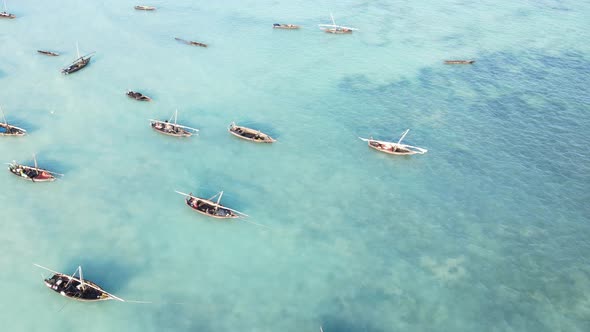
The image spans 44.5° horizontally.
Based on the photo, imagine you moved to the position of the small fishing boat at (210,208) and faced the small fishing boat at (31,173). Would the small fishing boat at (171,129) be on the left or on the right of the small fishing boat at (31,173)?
right

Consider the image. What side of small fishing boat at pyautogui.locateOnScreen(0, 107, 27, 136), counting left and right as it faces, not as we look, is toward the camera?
right

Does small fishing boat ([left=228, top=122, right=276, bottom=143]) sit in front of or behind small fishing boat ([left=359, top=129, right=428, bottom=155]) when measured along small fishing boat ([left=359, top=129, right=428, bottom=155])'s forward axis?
behind

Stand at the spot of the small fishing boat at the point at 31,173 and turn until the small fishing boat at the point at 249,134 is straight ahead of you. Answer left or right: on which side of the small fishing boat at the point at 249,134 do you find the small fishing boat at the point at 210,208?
right

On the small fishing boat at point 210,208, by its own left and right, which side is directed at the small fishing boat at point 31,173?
back

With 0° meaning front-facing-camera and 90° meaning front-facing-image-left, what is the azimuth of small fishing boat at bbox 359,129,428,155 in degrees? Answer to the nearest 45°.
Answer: approximately 270°
